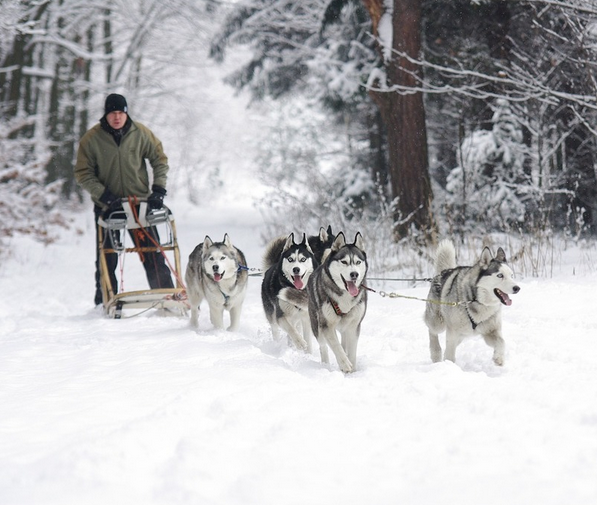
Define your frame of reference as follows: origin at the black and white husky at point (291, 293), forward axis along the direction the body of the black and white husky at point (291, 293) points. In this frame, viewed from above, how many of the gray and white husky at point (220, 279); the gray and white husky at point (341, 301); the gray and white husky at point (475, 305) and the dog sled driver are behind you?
2

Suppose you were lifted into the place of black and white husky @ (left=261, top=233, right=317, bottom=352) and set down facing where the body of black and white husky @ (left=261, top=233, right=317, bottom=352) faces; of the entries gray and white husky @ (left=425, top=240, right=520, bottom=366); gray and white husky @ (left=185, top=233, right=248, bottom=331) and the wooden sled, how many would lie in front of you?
1

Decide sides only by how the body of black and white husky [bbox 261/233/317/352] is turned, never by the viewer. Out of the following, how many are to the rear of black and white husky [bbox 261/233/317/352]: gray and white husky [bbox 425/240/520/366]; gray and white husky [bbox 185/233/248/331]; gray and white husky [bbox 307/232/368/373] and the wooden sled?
2

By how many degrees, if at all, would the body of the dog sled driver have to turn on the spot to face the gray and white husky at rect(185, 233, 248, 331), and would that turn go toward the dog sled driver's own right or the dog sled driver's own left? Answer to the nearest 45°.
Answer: approximately 45° to the dog sled driver's own left

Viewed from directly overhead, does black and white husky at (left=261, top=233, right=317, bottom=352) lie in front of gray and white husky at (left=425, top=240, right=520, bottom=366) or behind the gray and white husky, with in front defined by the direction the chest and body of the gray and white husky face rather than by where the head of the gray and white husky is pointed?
behind

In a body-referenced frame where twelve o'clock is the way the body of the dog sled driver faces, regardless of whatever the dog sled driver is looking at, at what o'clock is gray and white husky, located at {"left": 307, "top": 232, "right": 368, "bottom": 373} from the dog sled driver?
The gray and white husky is roughly at 11 o'clock from the dog sled driver.

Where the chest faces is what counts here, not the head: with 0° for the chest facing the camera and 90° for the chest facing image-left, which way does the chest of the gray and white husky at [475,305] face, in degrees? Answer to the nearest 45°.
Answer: approximately 315°
